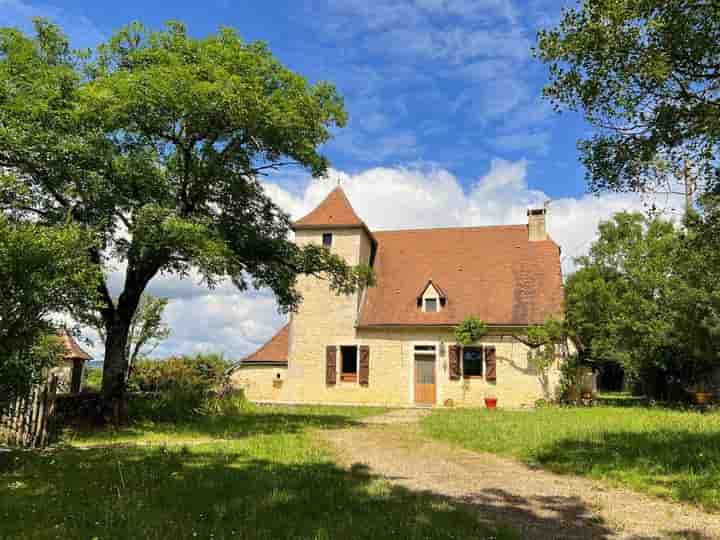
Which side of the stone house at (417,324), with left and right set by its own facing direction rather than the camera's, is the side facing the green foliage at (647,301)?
left

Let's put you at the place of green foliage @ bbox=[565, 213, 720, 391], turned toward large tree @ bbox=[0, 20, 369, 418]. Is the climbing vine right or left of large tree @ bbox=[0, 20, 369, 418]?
right

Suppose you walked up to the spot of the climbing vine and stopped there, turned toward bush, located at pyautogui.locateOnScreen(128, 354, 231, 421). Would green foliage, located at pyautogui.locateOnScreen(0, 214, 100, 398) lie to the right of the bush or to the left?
left

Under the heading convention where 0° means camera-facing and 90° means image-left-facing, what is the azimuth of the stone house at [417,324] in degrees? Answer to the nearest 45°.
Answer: approximately 0°

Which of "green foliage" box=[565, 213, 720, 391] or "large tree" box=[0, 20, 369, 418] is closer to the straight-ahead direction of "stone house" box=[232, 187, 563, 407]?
the large tree

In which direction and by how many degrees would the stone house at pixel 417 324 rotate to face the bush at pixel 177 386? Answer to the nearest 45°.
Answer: approximately 45° to its right
